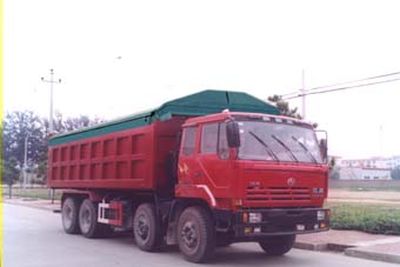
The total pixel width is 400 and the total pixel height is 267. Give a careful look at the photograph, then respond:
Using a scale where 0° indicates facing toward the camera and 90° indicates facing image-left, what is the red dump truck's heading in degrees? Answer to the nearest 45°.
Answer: approximately 315°
